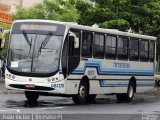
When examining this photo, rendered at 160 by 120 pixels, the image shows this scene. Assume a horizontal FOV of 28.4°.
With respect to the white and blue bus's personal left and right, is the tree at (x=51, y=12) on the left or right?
on its right

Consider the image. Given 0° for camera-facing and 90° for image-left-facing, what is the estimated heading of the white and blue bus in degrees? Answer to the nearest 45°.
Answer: approximately 45°
